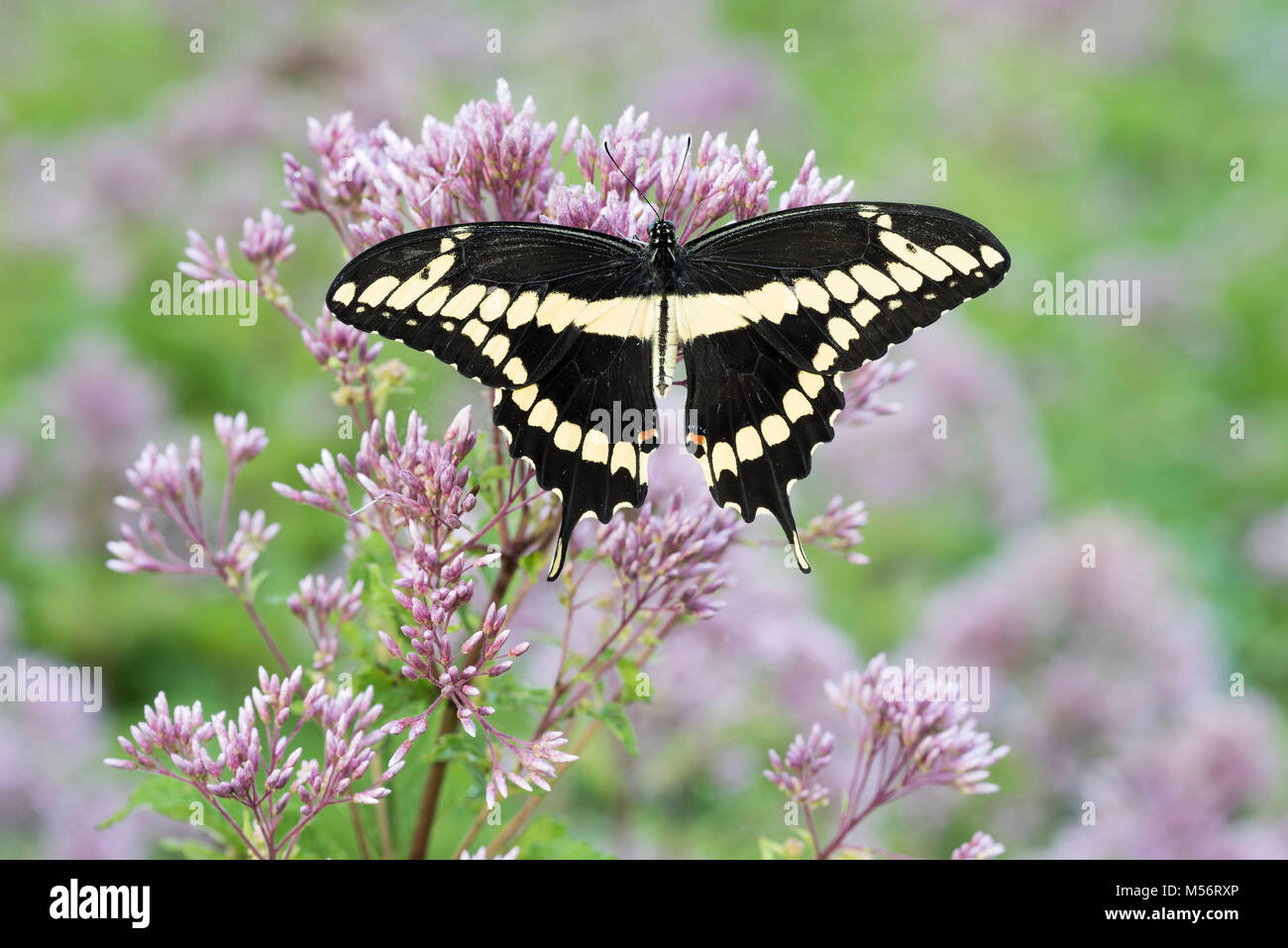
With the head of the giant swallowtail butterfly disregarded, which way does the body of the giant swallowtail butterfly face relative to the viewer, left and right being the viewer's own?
facing away from the viewer
